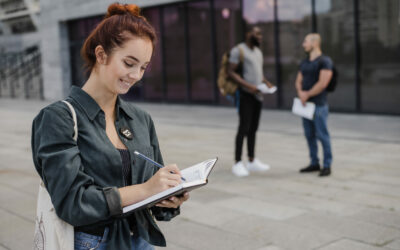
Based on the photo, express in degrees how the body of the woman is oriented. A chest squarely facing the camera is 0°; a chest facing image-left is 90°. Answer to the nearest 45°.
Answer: approximately 315°

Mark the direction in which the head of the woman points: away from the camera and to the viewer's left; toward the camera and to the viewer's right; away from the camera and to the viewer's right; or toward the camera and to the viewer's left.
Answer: toward the camera and to the viewer's right

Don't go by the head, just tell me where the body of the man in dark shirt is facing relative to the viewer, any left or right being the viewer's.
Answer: facing the viewer and to the left of the viewer

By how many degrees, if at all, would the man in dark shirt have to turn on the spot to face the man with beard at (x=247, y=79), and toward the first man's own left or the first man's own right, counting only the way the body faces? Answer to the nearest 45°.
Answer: approximately 45° to the first man's own right

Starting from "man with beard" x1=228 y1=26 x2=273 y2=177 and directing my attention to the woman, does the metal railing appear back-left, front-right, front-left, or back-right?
back-right

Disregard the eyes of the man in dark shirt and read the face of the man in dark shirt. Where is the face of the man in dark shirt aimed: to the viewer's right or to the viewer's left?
to the viewer's left

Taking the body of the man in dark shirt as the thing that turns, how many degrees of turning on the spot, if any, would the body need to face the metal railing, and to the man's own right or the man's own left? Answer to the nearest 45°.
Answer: approximately 90° to the man's own right

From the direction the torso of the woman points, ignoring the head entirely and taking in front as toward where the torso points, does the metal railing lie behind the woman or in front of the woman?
behind

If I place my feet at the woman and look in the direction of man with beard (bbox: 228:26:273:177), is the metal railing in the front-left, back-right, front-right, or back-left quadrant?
front-left

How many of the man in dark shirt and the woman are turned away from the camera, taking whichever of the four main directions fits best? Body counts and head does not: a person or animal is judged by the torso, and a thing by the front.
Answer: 0

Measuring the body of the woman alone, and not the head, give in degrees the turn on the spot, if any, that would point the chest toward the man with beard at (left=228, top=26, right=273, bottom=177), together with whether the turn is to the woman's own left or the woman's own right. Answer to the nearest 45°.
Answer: approximately 135° to the woman's own left

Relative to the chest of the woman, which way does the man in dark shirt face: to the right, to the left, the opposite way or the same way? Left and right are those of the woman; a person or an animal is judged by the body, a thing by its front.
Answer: to the right

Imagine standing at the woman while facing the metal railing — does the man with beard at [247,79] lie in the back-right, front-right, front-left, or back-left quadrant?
front-right
